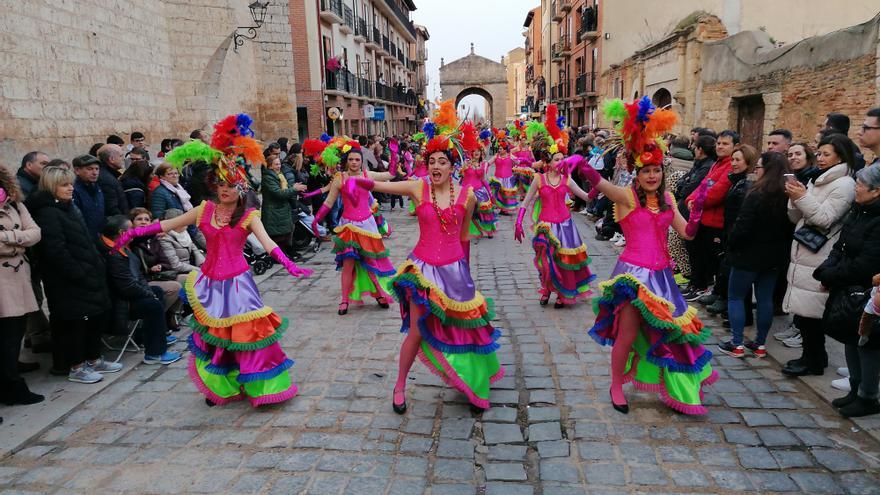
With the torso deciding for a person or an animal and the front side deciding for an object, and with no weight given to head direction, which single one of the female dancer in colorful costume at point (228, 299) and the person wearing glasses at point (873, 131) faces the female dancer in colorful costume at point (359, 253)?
the person wearing glasses

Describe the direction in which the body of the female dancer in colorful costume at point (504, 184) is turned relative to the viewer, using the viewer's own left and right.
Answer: facing the viewer

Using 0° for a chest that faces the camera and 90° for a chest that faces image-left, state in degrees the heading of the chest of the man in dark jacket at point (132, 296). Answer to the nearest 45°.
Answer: approximately 270°

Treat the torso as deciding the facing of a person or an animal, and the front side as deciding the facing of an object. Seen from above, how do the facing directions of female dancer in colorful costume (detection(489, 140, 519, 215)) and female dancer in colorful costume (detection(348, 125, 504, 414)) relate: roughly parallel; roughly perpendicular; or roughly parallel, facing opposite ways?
roughly parallel

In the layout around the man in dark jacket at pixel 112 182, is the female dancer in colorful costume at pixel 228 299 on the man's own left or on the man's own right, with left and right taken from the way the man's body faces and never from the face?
on the man's own right

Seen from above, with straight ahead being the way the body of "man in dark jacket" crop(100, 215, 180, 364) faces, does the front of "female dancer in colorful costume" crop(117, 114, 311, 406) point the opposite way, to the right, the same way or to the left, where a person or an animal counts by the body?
to the right

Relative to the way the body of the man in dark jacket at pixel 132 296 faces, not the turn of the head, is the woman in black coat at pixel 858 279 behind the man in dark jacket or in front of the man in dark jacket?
in front

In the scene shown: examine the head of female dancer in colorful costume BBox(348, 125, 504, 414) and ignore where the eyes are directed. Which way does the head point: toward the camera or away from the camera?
toward the camera

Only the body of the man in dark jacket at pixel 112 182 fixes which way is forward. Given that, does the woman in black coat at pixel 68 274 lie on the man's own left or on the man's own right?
on the man's own right

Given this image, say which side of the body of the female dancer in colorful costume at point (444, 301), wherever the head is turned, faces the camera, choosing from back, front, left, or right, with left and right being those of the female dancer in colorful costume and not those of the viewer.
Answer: front

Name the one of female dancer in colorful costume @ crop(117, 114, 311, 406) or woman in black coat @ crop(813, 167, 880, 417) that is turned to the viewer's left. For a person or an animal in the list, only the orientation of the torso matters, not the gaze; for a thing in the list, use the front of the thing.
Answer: the woman in black coat

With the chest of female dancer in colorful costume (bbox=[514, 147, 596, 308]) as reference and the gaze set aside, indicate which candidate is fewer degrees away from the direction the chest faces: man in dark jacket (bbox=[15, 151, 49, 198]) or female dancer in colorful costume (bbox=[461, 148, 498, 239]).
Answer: the man in dark jacket

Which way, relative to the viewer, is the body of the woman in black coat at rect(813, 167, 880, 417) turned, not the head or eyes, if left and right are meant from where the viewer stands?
facing to the left of the viewer

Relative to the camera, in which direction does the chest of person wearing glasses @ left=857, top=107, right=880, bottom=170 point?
to the viewer's left

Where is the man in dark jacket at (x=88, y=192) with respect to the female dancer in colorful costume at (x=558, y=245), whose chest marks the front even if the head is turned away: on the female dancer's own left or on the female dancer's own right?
on the female dancer's own right

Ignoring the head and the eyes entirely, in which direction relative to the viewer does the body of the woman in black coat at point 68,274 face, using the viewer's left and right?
facing to the right of the viewer

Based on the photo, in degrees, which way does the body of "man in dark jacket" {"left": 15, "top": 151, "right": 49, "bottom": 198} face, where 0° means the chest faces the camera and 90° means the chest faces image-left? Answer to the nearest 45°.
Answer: approximately 270°

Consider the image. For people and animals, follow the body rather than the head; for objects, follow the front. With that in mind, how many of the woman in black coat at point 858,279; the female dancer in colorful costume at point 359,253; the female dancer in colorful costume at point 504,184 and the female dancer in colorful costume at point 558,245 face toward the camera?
3
